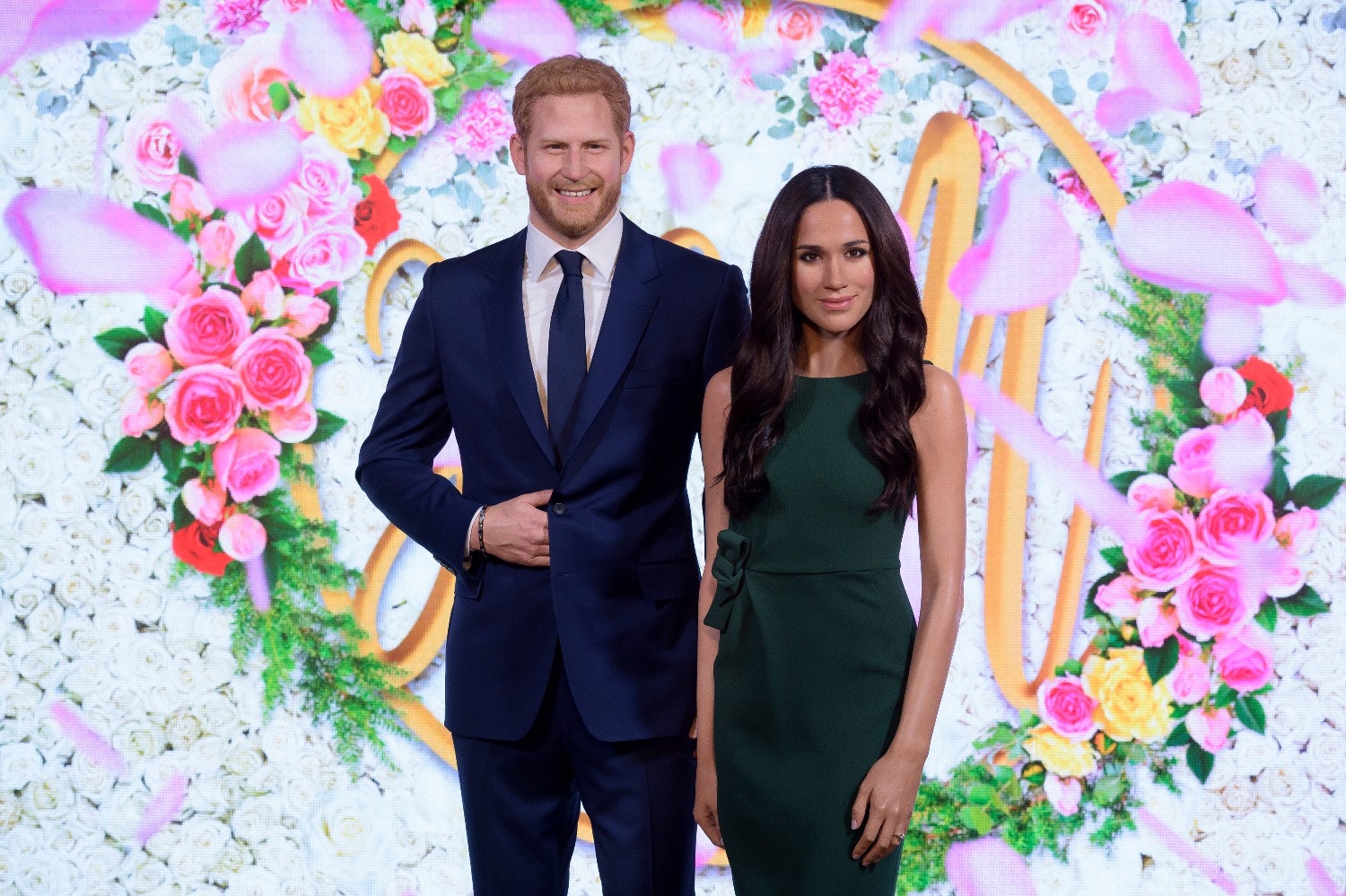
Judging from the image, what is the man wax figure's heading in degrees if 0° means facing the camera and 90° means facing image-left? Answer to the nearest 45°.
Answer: approximately 0°

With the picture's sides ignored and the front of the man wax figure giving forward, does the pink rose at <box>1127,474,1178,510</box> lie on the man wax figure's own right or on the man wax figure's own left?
on the man wax figure's own left
